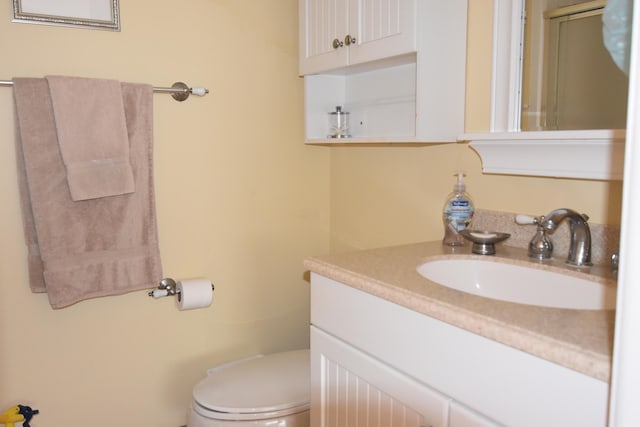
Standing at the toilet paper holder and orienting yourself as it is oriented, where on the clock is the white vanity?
The white vanity is roughly at 11 o'clock from the toilet paper holder.

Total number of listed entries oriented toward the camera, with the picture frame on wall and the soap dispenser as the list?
2

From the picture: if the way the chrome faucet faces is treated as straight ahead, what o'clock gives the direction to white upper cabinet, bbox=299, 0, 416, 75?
The white upper cabinet is roughly at 2 o'clock from the chrome faucet.

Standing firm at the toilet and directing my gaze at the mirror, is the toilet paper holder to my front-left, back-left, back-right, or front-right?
back-left

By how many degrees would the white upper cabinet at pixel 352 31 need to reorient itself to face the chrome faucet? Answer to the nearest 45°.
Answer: approximately 90° to its left

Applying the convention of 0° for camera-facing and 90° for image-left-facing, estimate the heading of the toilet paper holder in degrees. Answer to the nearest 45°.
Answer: approximately 0°

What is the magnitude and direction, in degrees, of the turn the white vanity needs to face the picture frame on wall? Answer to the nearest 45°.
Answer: approximately 45° to its right

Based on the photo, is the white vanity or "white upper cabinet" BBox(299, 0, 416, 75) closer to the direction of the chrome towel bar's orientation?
the white vanity

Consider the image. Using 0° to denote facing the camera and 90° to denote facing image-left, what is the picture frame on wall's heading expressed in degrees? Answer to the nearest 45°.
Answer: approximately 0°

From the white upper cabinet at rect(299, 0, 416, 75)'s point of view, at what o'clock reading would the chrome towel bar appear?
The chrome towel bar is roughly at 2 o'clock from the white upper cabinet.

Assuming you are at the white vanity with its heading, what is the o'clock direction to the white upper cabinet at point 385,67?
The white upper cabinet is roughly at 4 o'clock from the white vanity.
